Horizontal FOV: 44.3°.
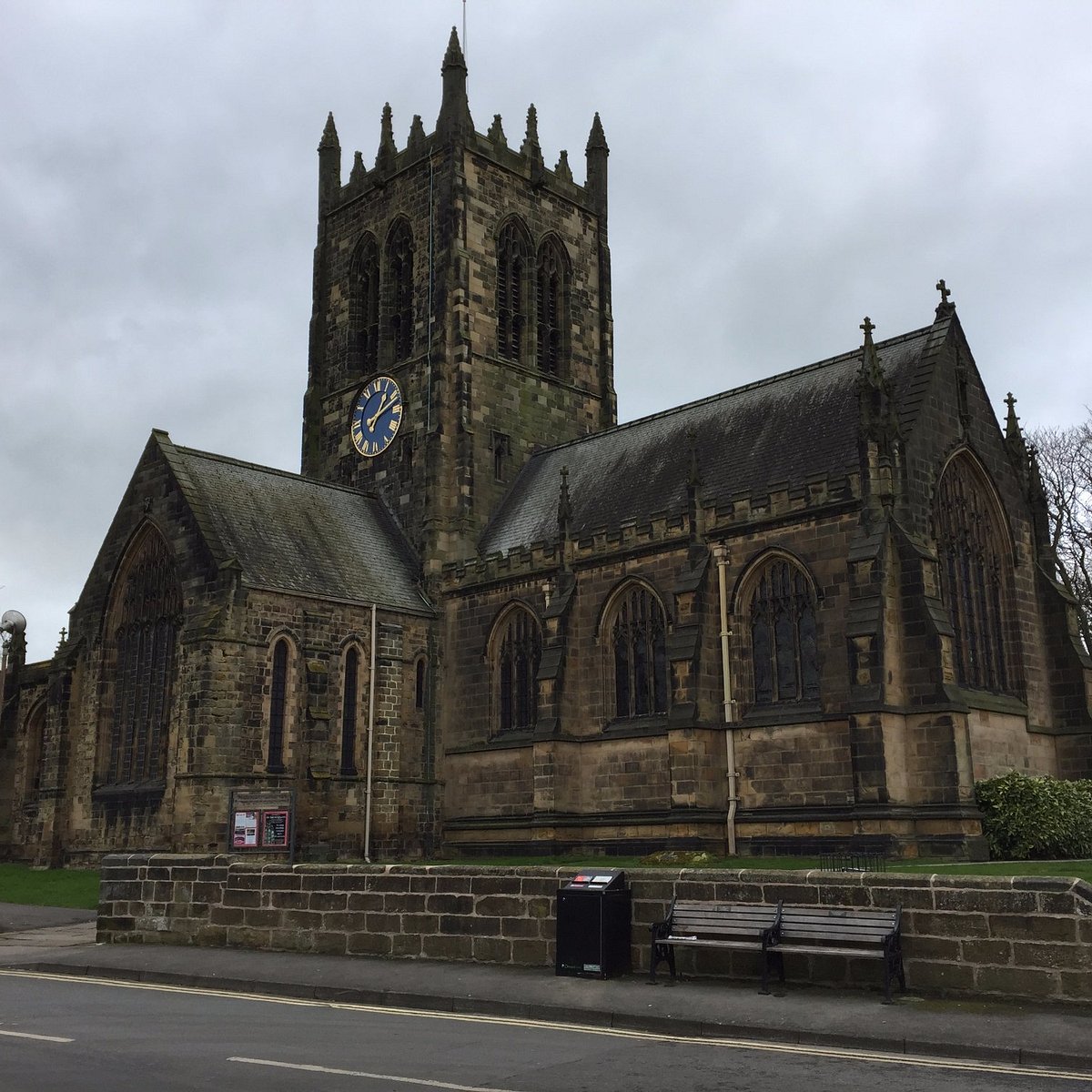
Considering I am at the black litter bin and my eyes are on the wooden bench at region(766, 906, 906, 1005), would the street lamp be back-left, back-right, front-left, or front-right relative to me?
back-left

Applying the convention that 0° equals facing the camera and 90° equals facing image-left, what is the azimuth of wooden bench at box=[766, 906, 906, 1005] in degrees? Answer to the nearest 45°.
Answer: approximately 45°

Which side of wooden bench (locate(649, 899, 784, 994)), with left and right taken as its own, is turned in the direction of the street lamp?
right

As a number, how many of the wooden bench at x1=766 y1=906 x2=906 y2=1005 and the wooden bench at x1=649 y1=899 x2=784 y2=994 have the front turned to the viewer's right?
0

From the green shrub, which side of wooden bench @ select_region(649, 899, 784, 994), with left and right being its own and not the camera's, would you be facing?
back

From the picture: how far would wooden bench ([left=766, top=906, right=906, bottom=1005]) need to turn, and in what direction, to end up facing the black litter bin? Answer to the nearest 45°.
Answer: approximately 45° to its right

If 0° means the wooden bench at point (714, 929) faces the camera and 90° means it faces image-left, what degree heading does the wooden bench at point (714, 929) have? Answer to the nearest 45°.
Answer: approximately 45°

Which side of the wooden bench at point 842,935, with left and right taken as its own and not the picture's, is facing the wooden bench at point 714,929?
right
